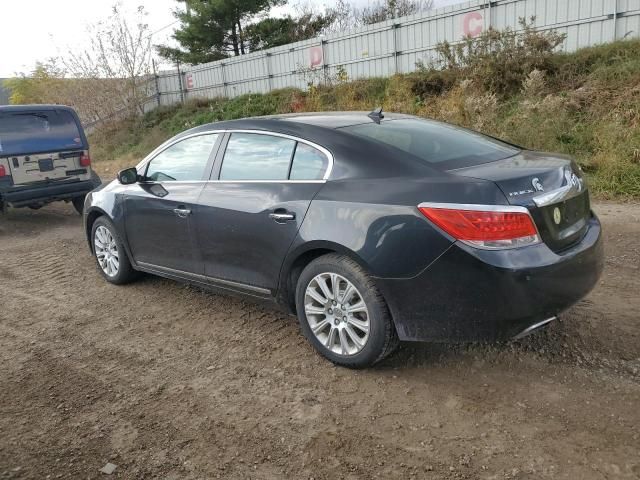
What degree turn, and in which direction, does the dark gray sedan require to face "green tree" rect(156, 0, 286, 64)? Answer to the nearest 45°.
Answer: approximately 45° to its right

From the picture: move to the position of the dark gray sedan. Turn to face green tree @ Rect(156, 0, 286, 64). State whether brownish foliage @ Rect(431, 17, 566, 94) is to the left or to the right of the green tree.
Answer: right

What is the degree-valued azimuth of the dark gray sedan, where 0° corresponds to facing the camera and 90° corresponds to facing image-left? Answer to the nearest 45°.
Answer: approximately 135°

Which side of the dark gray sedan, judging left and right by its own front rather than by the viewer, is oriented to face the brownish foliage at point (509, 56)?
right

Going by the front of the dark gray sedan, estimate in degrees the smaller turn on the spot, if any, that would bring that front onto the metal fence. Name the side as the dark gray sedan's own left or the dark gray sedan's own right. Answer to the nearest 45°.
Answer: approximately 45° to the dark gray sedan's own right
